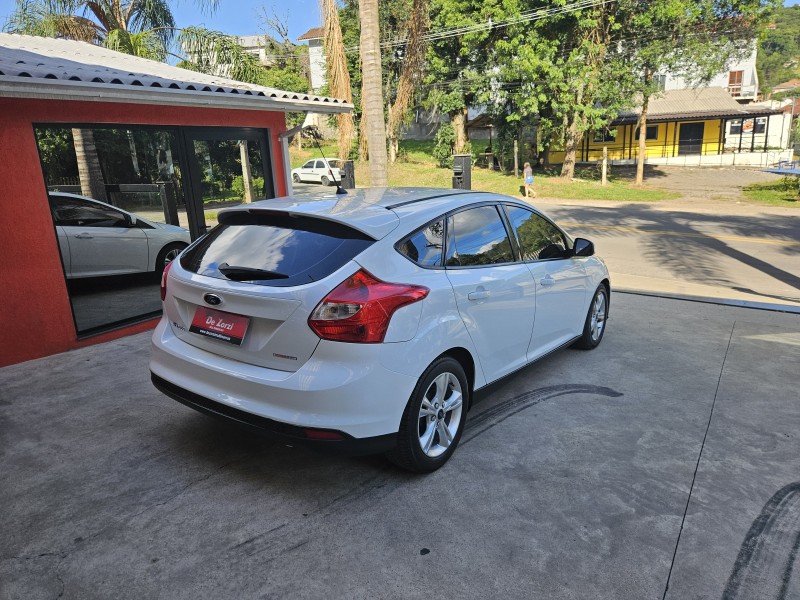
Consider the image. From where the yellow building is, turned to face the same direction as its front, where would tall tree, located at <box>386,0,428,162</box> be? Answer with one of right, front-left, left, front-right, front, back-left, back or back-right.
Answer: front-right

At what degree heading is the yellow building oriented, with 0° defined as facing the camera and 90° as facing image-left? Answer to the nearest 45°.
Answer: approximately 0°

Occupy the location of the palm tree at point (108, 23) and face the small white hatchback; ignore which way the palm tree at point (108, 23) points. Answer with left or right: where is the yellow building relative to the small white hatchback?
right

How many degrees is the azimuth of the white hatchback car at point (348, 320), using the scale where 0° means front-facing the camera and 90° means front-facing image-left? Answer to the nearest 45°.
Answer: approximately 225°

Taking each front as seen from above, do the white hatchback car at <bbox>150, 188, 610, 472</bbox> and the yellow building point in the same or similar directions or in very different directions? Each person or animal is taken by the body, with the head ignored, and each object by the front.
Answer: very different directions

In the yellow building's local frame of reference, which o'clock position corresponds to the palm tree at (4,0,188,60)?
The palm tree is roughly at 1 o'clock from the yellow building.

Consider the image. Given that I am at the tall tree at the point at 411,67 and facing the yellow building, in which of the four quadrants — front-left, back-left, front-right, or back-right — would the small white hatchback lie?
back-left

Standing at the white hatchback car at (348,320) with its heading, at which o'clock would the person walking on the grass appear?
The person walking on the grass is roughly at 11 o'clock from the white hatchback car.

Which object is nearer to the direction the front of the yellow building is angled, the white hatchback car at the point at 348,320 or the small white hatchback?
the white hatchback car

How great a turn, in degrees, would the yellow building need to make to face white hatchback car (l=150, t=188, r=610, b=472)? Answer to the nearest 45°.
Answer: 0° — it already faces it
